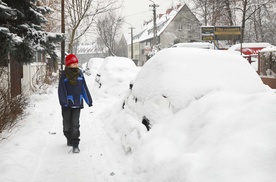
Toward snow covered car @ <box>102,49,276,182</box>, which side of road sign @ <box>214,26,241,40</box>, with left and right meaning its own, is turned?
front

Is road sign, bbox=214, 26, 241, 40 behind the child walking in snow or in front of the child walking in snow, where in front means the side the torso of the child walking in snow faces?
behind

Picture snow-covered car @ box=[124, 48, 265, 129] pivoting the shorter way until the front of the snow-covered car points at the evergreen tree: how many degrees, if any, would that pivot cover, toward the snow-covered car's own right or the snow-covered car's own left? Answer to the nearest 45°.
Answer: approximately 45° to the snow-covered car's own left

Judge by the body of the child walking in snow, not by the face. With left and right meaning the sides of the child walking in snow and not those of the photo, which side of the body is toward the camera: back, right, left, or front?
front

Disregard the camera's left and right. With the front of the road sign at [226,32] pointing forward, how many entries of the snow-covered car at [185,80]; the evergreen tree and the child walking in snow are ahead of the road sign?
3

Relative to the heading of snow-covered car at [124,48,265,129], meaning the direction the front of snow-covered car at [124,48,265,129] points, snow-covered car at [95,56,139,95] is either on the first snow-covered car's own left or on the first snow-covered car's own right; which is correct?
on the first snow-covered car's own right

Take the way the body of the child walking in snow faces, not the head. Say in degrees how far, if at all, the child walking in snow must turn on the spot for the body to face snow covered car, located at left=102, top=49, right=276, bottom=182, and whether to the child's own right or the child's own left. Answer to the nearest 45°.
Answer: approximately 45° to the child's own left

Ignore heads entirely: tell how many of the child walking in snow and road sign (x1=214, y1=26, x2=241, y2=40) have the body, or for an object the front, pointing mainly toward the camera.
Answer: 2

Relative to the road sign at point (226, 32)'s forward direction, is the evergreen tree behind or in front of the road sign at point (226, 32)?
in front

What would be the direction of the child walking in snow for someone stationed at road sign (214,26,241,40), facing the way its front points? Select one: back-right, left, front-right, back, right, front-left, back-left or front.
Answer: front

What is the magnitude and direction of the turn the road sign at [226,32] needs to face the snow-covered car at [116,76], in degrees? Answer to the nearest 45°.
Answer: approximately 45° to its right
